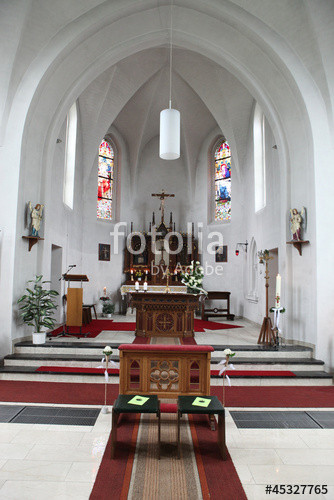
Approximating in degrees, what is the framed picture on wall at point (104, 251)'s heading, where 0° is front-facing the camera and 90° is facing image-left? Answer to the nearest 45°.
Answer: approximately 315°

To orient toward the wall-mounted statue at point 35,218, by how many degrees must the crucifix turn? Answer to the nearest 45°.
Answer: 0° — it already faces it

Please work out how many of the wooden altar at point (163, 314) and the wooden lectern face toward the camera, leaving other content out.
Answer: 2

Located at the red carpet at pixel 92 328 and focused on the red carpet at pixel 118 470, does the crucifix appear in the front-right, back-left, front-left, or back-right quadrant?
back-left

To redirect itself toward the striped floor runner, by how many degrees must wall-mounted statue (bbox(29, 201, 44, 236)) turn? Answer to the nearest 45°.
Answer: approximately 45° to its right

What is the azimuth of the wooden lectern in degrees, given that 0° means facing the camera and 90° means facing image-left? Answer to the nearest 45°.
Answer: approximately 0°

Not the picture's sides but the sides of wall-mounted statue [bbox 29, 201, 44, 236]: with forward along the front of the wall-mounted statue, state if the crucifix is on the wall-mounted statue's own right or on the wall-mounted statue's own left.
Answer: on the wall-mounted statue's own left

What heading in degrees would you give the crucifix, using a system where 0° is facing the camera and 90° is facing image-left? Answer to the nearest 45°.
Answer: approximately 0°
